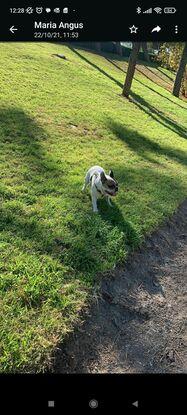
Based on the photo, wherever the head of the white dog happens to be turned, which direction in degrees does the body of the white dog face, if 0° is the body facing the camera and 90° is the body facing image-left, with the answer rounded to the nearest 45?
approximately 315°
